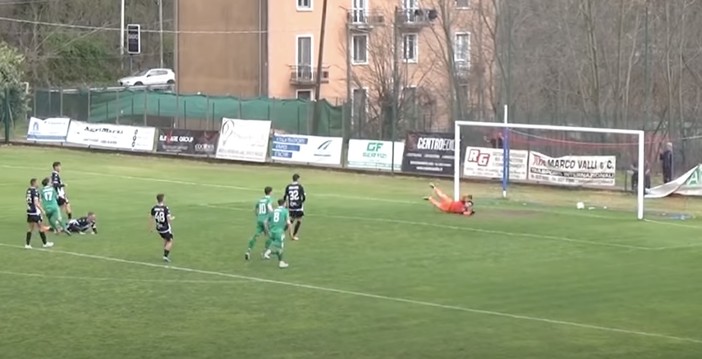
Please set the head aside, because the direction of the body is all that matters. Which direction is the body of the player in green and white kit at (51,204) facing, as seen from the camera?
away from the camera

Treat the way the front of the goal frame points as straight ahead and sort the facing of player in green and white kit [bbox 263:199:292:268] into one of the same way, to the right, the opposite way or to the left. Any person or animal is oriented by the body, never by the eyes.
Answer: the opposite way

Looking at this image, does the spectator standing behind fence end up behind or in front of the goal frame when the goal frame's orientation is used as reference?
behind

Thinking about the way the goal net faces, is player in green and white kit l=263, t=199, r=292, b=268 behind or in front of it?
in front

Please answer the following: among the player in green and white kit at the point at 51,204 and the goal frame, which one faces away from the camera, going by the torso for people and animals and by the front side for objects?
the player in green and white kit

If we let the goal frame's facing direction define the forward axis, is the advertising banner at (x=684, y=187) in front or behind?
behind

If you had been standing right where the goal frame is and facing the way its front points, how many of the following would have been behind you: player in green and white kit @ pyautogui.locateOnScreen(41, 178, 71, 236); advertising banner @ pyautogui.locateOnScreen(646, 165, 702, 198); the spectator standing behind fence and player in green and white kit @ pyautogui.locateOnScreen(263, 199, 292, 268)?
2

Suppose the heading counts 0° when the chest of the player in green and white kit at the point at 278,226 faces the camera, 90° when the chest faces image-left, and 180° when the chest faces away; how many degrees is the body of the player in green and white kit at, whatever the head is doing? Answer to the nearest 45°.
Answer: approximately 225°

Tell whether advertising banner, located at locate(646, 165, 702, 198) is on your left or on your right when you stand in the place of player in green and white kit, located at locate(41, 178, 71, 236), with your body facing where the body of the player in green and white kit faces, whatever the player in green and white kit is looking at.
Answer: on your right

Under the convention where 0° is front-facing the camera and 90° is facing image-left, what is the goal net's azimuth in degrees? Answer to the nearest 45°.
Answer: approximately 45°

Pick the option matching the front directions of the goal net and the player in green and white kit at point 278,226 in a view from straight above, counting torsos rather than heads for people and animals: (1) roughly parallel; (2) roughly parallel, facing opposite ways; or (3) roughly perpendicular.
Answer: roughly parallel, facing opposite ways

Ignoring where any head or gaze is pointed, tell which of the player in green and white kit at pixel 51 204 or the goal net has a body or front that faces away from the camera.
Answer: the player in green and white kit

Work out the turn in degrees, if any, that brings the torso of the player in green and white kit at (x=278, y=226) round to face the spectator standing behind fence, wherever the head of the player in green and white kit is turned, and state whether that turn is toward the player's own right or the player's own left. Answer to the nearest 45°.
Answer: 0° — they already face them

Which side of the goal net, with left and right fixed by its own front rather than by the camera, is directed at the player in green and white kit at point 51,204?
front
